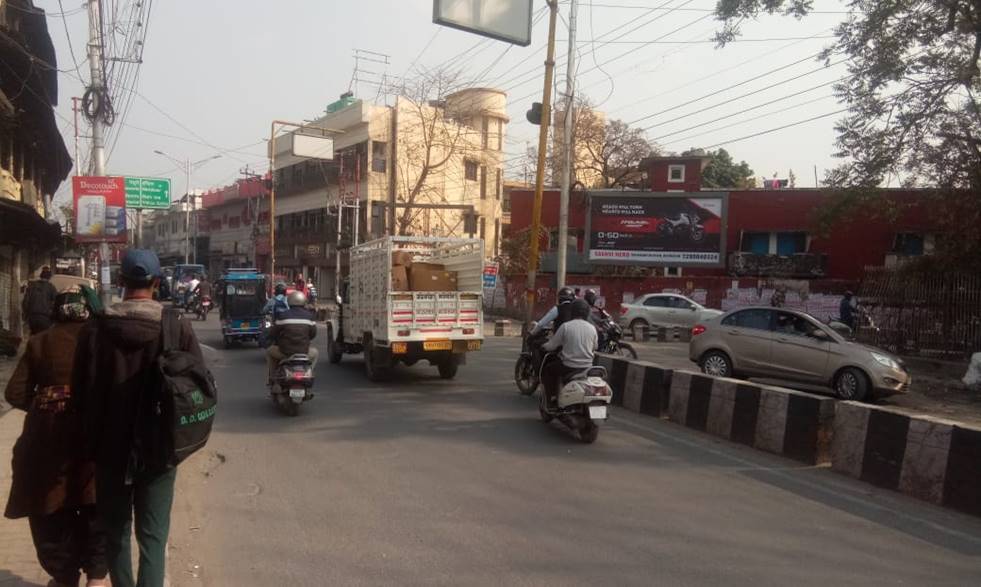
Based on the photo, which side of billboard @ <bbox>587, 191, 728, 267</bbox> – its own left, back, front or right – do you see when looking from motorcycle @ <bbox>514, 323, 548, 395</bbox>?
front

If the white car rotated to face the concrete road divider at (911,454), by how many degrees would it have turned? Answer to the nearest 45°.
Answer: approximately 90° to its right

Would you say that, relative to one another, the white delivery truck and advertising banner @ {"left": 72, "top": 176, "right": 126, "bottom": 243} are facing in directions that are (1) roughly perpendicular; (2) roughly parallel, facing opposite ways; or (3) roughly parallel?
roughly parallel, facing opposite ways

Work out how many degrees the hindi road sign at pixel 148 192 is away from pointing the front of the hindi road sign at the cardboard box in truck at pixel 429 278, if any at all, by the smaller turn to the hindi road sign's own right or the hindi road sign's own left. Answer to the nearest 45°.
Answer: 0° — it already faces it

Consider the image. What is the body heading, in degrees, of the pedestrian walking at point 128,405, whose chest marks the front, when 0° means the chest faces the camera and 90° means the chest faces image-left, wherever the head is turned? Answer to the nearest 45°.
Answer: approximately 180°

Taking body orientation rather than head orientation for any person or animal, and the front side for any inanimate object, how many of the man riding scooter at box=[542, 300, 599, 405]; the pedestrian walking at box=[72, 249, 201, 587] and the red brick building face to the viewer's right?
0

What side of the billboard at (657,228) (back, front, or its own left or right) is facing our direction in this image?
front

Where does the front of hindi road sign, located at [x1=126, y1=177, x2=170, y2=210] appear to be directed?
toward the camera

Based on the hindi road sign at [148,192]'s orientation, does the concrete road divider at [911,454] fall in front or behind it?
in front

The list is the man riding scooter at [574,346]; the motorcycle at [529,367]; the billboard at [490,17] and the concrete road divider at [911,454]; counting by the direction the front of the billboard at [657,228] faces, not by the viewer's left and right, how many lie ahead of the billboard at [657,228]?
4

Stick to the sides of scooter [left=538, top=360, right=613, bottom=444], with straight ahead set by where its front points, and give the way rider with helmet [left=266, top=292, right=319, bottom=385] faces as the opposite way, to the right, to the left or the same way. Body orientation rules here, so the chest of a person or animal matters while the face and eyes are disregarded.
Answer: the same way

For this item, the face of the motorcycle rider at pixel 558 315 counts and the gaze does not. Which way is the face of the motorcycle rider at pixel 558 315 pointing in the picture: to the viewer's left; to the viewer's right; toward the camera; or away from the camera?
away from the camera

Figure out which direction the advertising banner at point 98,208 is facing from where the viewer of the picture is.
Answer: facing the viewer

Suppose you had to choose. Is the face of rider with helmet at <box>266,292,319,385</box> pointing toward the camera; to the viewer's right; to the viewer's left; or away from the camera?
away from the camera

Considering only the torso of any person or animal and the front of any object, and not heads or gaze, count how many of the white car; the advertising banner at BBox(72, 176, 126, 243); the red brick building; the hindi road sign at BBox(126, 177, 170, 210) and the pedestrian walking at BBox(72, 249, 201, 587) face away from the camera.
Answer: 1

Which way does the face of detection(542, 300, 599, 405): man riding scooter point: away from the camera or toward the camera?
away from the camera

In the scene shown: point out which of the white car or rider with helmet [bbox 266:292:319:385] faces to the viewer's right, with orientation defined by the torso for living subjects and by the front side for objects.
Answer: the white car

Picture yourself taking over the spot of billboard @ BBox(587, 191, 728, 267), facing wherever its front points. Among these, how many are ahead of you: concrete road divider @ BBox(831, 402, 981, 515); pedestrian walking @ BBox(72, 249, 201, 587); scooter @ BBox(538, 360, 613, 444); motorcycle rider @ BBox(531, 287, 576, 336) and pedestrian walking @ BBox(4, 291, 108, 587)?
5

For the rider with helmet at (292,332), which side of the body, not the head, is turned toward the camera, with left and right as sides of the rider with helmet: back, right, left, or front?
back

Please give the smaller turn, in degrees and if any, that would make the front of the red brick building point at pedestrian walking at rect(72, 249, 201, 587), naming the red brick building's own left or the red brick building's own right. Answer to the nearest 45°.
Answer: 0° — it already faces them
